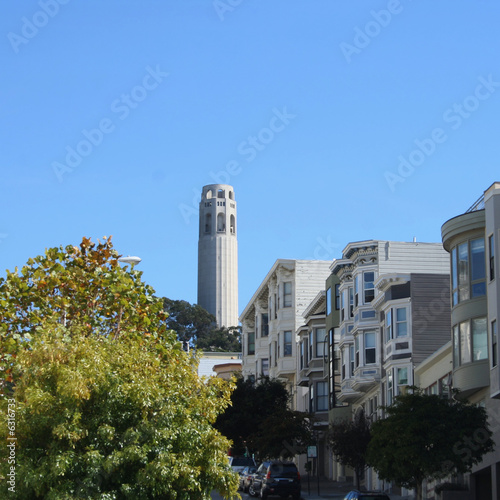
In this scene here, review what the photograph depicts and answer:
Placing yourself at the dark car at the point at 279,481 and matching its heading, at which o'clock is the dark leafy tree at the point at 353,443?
The dark leafy tree is roughly at 3 o'clock from the dark car.

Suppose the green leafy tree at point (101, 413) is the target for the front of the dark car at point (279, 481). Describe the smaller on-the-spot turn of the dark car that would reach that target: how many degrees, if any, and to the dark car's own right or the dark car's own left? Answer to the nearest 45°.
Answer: approximately 135° to the dark car's own left

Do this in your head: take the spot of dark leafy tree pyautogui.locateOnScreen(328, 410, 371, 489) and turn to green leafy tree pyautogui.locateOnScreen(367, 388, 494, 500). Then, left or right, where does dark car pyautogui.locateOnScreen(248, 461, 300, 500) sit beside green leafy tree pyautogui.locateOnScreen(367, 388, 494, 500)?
right

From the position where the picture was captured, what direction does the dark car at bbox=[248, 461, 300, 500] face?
facing away from the viewer and to the left of the viewer

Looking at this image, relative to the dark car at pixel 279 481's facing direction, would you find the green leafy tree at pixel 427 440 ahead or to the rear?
to the rear
